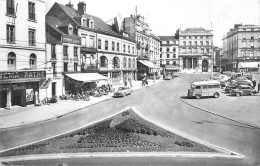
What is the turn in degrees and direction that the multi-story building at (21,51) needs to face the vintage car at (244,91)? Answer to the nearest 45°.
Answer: approximately 45° to its left

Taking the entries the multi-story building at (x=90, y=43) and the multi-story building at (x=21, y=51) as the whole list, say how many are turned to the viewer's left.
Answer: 0

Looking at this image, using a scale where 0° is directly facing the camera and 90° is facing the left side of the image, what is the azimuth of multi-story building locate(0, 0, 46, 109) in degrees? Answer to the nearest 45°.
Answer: approximately 315°

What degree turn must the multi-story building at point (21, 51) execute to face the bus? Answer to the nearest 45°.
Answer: approximately 45° to its left

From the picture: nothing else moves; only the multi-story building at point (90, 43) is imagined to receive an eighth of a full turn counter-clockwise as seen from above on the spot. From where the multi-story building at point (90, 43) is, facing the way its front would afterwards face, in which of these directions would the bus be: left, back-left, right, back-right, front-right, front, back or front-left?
front-right

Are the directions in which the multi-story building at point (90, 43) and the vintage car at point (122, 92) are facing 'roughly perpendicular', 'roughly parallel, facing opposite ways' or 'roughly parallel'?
roughly perpendicular

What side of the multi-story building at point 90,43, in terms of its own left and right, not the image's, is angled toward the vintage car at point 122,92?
front

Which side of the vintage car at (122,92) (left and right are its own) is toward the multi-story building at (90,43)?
right

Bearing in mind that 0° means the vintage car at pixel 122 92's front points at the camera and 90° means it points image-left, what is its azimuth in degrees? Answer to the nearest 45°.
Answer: approximately 45°

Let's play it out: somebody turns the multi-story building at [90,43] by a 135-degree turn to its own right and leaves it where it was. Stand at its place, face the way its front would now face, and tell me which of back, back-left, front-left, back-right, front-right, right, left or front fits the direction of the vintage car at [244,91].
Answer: back-left

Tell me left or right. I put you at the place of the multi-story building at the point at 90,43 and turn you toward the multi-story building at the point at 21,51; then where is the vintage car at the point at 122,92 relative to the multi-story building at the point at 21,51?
left

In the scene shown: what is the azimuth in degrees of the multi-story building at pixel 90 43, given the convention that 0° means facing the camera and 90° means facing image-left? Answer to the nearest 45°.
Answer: approximately 315°
